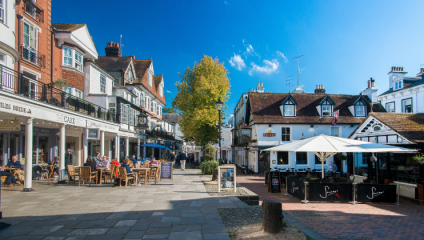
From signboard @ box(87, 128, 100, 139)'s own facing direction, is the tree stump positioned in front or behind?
in front

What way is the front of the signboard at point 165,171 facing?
toward the camera

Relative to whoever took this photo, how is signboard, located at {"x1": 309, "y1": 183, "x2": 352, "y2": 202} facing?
facing the viewer

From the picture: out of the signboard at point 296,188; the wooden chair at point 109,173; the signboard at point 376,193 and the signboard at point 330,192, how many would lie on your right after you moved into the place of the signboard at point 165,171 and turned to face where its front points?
1

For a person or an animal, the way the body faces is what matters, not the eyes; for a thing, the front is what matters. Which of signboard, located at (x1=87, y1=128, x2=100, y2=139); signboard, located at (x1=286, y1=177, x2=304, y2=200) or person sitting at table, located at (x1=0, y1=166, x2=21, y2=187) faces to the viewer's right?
the person sitting at table
